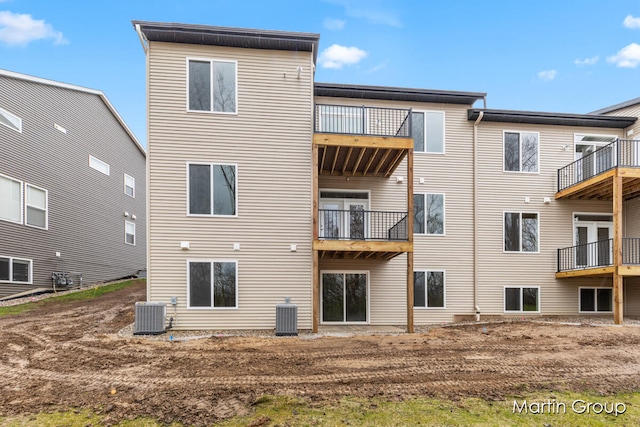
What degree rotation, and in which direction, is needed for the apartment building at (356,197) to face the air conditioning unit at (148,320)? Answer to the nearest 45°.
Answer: approximately 135° to its left

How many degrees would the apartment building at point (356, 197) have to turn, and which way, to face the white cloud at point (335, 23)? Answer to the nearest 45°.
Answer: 0° — it already faces it

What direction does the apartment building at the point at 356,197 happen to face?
away from the camera
